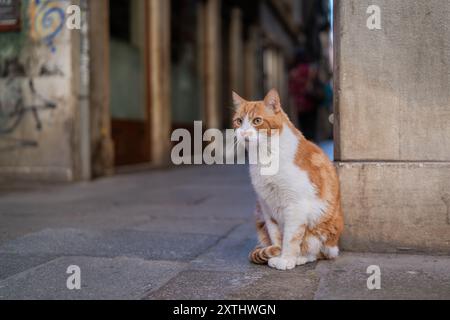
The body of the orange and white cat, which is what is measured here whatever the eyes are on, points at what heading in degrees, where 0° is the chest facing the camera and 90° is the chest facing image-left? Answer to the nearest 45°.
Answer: approximately 45°

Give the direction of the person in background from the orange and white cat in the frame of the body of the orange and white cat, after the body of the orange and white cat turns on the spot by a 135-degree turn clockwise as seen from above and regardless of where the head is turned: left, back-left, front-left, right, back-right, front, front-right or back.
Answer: front
